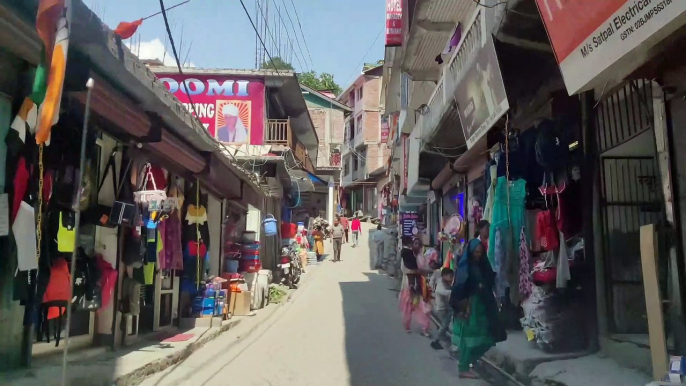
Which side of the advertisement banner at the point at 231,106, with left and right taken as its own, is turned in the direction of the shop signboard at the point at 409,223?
left

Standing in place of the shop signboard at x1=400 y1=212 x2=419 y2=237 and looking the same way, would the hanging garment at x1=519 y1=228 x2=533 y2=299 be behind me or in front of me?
in front

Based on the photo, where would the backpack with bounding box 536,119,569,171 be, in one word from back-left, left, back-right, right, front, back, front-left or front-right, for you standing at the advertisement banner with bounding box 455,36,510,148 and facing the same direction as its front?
left

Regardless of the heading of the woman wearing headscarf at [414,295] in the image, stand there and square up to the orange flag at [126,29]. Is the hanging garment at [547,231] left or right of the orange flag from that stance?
left

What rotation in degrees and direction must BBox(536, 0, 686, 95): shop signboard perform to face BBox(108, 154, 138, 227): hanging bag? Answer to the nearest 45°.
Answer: approximately 45° to its right

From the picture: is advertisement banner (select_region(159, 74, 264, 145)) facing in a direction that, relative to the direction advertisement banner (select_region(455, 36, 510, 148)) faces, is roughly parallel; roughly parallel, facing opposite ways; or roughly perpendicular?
roughly perpendicular

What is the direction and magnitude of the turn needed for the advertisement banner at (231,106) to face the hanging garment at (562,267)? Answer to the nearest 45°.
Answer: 0° — it already faces it

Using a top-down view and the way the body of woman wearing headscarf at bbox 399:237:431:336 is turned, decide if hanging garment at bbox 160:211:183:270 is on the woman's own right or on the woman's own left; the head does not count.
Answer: on the woman's own right

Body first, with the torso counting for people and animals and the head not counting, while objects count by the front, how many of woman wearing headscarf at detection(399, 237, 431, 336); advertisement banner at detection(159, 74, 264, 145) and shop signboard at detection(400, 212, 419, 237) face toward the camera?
3

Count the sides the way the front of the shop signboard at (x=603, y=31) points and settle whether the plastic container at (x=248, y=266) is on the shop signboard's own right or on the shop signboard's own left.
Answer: on the shop signboard's own right

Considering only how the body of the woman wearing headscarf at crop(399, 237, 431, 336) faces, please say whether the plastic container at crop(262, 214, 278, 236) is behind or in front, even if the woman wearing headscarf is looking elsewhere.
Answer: behind

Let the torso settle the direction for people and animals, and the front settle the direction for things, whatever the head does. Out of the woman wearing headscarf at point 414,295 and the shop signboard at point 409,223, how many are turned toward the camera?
2
